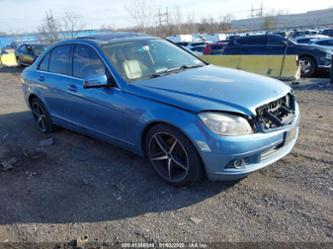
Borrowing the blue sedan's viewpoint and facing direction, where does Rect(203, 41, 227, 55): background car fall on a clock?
The background car is roughly at 8 o'clock from the blue sedan.

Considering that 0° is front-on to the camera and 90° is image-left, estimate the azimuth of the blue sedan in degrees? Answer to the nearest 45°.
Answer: approximately 315°

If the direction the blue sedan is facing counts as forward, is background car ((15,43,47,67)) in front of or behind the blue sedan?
behind

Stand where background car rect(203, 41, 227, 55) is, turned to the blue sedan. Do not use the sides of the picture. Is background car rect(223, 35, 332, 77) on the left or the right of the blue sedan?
left

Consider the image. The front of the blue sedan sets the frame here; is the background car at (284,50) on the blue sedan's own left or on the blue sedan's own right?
on the blue sedan's own left
